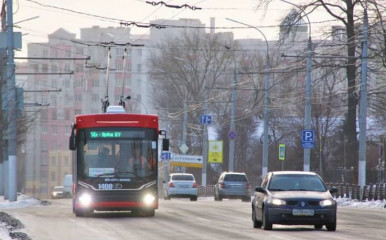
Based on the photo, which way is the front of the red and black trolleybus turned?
toward the camera
